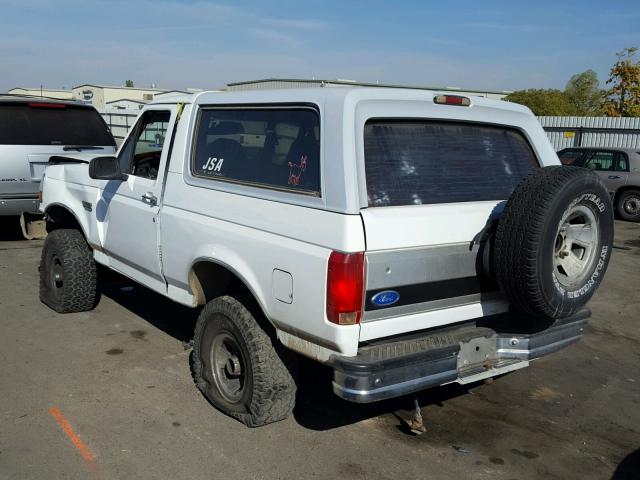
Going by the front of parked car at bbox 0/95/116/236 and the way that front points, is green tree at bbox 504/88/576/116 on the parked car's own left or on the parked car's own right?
on the parked car's own right

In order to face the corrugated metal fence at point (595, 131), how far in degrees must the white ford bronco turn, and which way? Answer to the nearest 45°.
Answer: approximately 90° to its right

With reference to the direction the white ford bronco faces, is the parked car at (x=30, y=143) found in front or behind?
in front

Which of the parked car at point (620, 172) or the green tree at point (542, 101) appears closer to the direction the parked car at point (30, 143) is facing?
the green tree

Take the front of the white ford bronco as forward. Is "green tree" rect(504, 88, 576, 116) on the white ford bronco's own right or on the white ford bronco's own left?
on the white ford bronco's own right

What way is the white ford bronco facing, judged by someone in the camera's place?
facing away from the viewer and to the left of the viewer

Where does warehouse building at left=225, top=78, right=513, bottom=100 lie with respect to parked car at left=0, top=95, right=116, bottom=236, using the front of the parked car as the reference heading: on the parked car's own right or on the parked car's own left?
on the parked car's own right

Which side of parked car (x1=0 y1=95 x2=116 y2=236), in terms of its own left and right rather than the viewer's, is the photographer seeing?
back

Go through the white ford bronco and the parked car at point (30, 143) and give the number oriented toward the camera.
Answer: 0

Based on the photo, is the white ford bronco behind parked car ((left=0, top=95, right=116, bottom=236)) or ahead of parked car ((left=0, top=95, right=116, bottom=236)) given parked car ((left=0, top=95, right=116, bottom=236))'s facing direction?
behind
